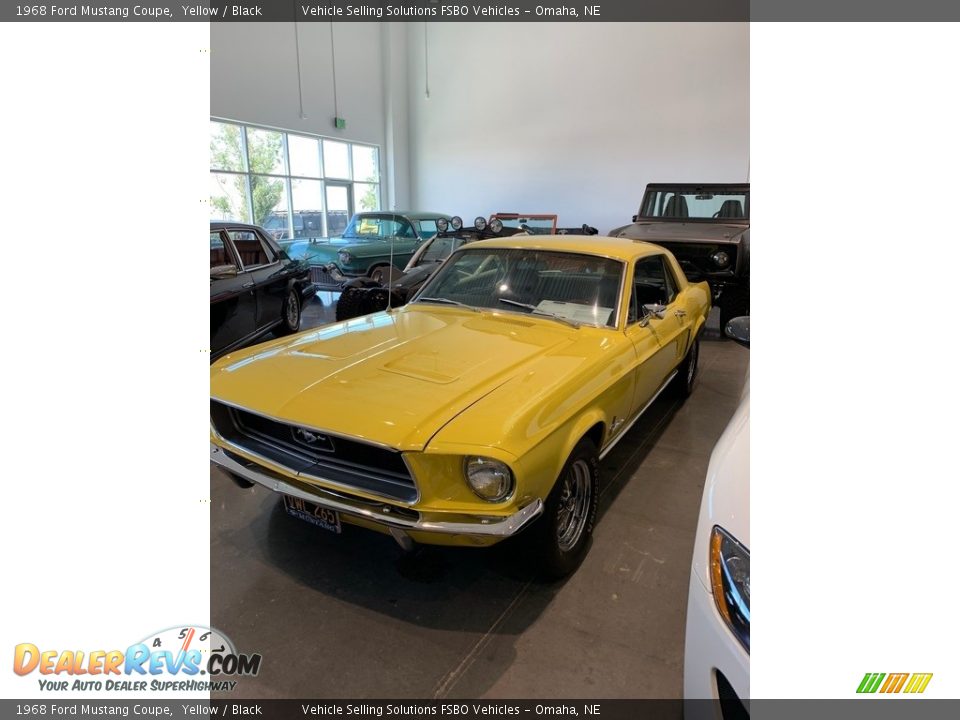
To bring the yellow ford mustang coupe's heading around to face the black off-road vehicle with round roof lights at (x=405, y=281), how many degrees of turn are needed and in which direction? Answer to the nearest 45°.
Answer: approximately 135° to its right

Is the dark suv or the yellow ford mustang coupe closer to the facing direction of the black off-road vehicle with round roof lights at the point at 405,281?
the yellow ford mustang coupe

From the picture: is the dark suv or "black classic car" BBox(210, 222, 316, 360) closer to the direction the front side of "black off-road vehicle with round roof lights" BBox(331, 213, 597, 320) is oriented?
the black classic car

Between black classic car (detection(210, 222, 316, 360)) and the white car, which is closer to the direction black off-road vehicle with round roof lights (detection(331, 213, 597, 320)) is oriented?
the black classic car

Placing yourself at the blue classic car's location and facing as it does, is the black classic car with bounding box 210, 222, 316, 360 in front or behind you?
in front

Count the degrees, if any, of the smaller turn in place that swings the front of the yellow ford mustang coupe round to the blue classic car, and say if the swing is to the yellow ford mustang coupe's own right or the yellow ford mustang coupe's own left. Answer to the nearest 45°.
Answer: approximately 135° to the yellow ford mustang coupe's own right

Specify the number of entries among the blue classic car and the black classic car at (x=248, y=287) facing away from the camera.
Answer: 0

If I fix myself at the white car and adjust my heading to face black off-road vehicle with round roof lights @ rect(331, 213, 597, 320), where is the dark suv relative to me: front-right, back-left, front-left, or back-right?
front-right

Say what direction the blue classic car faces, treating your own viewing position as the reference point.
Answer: facing the viewer and to the left of the viewer

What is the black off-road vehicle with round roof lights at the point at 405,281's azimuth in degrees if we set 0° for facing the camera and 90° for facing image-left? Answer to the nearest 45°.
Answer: approximately 45°
